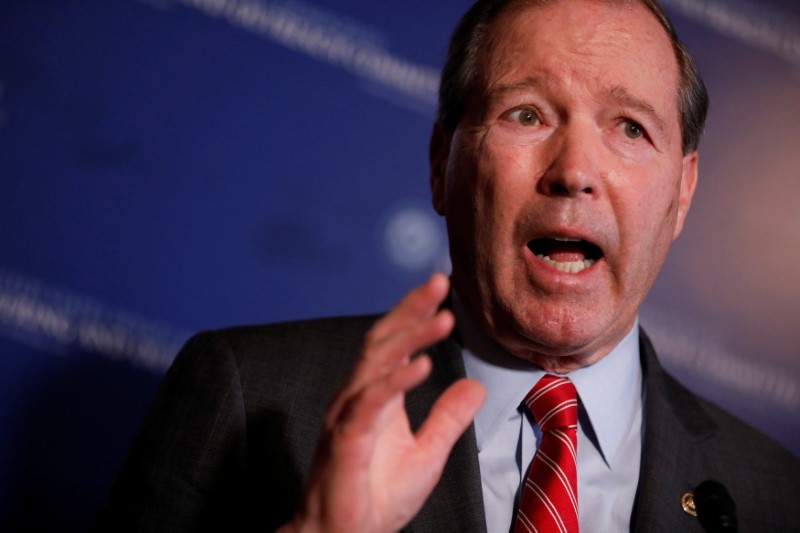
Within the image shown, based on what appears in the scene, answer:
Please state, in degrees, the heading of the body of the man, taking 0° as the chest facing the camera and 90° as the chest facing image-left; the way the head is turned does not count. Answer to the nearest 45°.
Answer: approximately 0°
